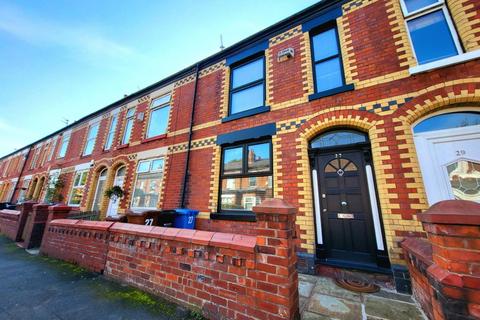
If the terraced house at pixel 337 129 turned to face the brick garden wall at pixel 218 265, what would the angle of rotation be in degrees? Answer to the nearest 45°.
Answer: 0° — it already faces it

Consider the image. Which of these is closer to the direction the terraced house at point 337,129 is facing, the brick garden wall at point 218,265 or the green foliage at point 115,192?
the brick garden wall

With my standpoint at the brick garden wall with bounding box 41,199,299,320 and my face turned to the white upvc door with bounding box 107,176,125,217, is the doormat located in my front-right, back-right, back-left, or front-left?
back-right

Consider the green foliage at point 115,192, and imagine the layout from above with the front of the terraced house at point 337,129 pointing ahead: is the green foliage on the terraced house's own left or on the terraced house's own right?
on the terraced house's own right

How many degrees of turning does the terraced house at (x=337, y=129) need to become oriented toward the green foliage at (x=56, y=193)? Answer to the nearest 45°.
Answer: approximately 90° to its right

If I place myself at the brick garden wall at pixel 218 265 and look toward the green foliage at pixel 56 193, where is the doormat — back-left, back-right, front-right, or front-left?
back-right

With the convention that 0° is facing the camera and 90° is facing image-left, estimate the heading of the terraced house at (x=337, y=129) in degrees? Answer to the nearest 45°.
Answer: approximately 45°

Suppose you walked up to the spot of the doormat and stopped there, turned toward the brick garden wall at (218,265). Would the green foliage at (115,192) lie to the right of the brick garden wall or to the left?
right
